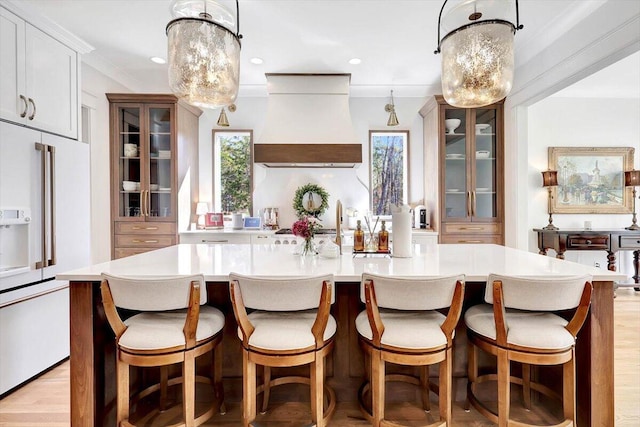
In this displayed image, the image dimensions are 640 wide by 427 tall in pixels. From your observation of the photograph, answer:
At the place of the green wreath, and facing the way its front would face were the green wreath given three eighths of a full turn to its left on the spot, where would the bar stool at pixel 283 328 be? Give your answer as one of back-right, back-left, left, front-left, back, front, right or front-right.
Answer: back-right

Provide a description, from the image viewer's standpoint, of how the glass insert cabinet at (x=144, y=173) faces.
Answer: facing the viewer

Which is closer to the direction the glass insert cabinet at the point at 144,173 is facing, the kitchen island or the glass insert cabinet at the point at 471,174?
the kitchen island

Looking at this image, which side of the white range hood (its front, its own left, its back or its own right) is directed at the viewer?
front

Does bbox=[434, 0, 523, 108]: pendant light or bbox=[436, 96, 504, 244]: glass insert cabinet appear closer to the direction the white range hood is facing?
the pendant light

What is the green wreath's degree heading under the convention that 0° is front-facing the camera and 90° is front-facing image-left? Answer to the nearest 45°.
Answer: approximately 0°

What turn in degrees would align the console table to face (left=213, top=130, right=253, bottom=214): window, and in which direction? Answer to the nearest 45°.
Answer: approximately 45° to its right

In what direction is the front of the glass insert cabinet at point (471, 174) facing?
toward the camera

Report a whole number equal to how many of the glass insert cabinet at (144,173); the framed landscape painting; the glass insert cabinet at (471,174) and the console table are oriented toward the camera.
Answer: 4

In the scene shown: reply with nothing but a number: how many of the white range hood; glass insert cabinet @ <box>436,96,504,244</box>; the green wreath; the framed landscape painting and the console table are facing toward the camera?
5

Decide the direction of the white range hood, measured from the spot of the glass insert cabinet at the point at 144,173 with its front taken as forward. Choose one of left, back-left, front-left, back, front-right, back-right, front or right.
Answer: front-left

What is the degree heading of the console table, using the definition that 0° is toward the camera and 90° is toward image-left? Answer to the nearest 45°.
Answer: approximately 0°

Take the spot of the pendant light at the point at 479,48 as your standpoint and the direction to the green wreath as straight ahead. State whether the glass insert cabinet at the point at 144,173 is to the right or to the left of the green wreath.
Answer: left

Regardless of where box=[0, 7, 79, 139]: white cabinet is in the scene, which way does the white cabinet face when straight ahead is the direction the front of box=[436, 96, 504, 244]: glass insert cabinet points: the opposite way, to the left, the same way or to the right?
to the left

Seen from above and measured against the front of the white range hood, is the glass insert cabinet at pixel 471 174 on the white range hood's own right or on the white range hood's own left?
on the white range hood's own left

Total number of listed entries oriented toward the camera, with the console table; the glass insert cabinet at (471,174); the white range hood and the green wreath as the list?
4

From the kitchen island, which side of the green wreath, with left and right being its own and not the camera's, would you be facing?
front

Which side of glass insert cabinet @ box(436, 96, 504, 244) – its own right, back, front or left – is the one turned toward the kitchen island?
front
